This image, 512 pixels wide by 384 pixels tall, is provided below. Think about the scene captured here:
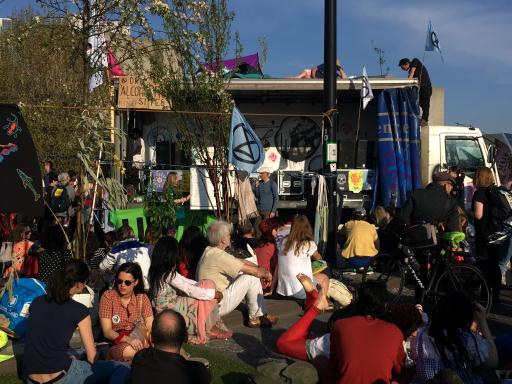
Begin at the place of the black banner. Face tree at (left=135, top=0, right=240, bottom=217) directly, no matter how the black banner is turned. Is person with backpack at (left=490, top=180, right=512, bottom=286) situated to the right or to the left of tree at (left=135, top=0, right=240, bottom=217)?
right

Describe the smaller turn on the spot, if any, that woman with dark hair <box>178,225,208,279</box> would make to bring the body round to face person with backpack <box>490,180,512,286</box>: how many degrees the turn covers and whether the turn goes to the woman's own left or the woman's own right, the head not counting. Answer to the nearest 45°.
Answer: approximately 90° to the woman's own right

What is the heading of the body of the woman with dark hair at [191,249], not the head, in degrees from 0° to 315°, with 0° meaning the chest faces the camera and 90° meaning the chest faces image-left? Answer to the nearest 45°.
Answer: approximately 180°

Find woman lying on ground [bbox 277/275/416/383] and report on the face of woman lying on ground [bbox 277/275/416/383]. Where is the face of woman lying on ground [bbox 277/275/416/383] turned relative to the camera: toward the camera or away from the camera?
away from the camera

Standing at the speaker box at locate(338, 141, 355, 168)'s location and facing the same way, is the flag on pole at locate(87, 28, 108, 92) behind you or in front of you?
in front

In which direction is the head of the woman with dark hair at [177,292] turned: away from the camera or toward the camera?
away from the camera

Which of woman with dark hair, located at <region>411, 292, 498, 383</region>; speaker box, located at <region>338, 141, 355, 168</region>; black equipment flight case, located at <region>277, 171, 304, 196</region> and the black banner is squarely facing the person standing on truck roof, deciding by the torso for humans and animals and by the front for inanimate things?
the woman with dark hair

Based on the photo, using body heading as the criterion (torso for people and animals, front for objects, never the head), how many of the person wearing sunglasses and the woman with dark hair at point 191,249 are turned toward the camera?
1

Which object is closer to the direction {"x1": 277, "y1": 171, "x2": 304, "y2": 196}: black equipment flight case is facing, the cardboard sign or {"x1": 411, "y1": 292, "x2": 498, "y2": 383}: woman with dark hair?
the woman with dark hair

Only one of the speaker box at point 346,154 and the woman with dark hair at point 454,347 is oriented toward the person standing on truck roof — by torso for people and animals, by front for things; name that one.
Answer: the woman with dark hair

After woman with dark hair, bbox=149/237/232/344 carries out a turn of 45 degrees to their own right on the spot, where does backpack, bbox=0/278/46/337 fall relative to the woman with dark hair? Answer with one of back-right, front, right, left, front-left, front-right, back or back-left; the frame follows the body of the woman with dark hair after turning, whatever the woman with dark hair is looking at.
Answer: back

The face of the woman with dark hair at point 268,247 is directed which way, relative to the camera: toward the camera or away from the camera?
away from the camera

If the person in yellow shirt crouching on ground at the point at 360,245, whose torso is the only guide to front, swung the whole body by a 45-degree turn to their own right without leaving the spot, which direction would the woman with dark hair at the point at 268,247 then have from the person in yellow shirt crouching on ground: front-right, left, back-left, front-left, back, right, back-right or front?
back

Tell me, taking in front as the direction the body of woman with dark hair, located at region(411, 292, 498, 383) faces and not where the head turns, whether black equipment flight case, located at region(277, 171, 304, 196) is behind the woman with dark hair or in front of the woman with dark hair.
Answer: in front
